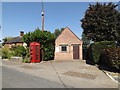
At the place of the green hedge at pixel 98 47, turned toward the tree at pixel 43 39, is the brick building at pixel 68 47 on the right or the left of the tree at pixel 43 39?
right

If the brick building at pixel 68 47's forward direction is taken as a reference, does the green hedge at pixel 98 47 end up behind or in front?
in front

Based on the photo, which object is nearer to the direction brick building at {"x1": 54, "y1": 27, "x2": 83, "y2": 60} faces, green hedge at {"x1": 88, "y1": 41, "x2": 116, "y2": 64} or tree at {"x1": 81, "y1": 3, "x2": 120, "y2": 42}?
the green hedge

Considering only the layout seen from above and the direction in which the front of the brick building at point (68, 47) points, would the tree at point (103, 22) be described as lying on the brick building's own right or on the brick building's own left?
on the brick building's own left

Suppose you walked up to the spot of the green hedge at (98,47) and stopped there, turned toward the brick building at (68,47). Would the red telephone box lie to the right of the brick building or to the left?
left

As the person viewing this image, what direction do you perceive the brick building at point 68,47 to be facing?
facing the viewer

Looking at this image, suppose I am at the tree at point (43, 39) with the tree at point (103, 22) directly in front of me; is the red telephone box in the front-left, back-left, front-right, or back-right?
back-right

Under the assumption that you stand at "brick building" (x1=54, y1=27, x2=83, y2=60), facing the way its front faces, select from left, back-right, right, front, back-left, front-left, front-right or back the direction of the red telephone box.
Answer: front-right

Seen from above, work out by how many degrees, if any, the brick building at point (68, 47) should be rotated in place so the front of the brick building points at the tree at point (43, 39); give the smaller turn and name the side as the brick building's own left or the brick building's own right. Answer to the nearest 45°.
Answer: approximately 45° to the brick building's own right
